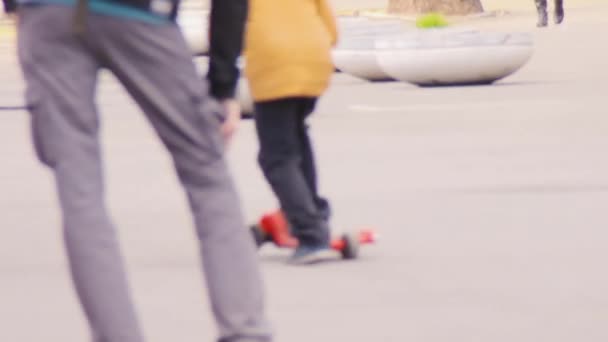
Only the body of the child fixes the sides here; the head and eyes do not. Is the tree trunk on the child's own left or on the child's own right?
on the child's own right

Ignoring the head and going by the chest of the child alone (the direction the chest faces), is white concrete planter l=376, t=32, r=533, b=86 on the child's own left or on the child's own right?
on the child's own right
